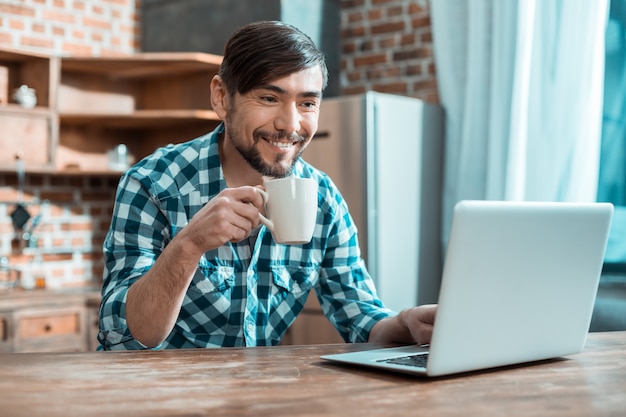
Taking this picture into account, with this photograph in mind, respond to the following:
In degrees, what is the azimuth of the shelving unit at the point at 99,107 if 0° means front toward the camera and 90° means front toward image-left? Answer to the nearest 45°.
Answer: approximately 0°

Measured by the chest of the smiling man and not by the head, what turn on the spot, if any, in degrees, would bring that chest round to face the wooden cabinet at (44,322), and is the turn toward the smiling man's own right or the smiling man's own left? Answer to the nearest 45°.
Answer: approximately 180°

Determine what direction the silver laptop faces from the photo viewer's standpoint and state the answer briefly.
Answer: facing away from the viewer and to the left of the viewer

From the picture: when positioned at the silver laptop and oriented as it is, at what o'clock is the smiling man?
The smiling man is roughly at 12 o'clock from the silver laptop.

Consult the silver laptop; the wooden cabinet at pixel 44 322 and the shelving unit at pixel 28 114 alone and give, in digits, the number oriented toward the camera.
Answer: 2

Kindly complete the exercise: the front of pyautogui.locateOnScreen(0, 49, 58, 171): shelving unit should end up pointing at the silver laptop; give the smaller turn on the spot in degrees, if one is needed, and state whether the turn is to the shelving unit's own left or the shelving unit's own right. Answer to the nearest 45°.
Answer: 0° — it already faces it

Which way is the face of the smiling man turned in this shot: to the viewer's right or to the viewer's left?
to the viewer's right

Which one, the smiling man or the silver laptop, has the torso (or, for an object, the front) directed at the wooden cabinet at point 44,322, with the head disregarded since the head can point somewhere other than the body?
the silver laptop
